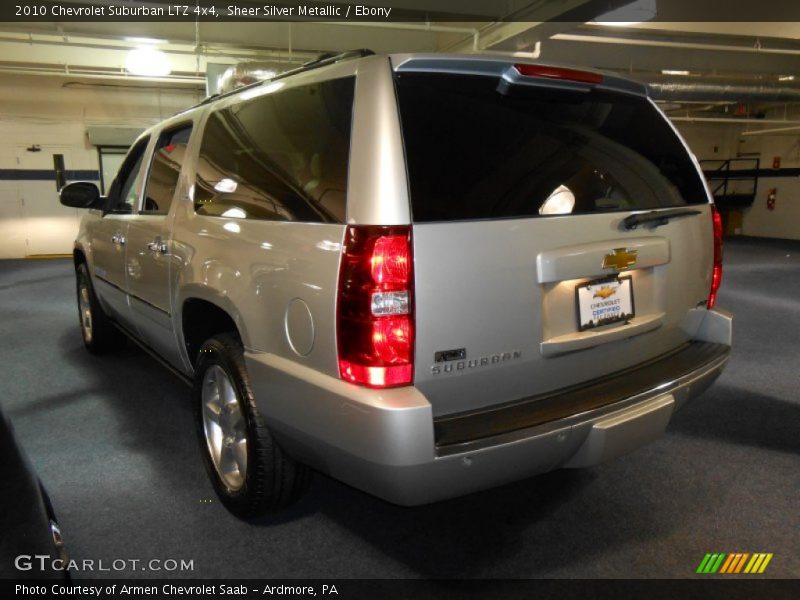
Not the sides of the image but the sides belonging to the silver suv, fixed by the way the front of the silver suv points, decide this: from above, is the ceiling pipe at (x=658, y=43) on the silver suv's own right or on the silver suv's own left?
on the silver suv's own right

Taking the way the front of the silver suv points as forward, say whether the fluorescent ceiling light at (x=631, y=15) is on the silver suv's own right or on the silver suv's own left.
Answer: on the silver suv's own right

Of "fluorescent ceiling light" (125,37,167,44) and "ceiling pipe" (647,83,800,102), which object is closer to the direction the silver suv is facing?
the fluorescent ceiling light

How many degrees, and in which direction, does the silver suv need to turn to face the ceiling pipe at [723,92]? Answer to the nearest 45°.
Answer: approximately 90° to its right

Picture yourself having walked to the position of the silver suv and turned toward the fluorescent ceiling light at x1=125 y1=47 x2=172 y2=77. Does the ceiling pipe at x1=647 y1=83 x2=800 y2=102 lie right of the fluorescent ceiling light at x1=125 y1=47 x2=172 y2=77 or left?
right

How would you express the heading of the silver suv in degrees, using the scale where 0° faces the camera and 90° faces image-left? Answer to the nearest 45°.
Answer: approximately 135°
